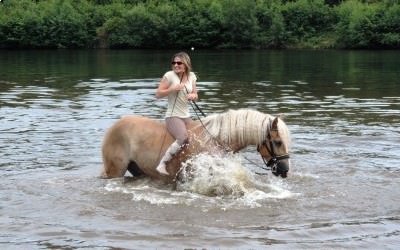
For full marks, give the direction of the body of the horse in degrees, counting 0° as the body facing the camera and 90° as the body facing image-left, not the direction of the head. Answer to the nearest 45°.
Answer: approximately 270°

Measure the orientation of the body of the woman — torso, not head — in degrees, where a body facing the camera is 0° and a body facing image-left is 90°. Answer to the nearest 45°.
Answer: approximately 315°
